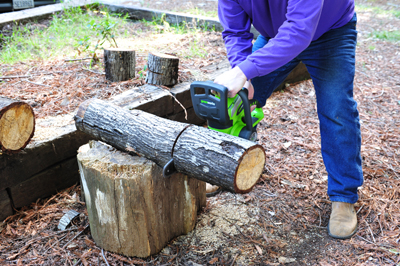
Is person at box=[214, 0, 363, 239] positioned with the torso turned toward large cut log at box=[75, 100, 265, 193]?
yes

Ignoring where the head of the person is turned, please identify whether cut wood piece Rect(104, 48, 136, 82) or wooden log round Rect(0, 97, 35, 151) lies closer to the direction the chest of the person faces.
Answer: the wooden log round

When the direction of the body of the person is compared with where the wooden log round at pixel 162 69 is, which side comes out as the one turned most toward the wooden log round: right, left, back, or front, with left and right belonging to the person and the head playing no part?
right

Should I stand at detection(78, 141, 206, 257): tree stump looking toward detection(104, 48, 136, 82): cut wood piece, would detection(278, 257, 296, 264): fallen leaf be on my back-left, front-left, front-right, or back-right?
back-right

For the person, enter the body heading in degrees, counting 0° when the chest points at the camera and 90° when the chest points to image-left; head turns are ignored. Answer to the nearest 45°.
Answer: approximately 45°

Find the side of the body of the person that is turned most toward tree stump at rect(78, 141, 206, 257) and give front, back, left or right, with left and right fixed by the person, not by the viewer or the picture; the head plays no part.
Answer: front

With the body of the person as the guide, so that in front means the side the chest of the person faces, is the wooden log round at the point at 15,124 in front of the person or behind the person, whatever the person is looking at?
in front

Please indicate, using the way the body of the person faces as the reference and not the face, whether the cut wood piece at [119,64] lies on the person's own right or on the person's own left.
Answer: on the person's own right
